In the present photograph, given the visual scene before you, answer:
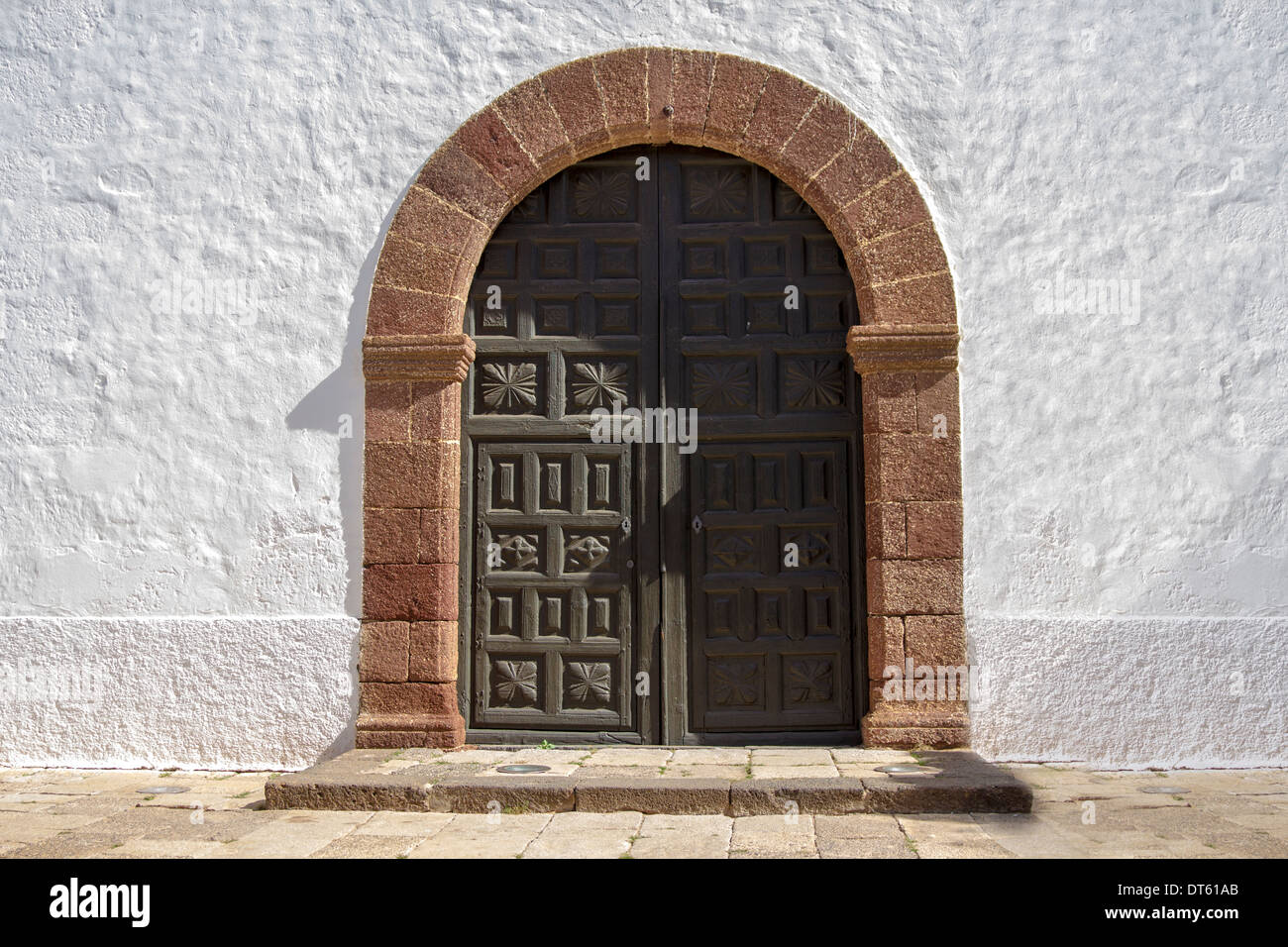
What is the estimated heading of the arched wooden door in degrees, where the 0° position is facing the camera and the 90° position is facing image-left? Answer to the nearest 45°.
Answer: approximately 0°

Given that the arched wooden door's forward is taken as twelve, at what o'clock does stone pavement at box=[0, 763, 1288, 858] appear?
The stone pavement is roughly at 12 o'clock from the arched wooden door.
